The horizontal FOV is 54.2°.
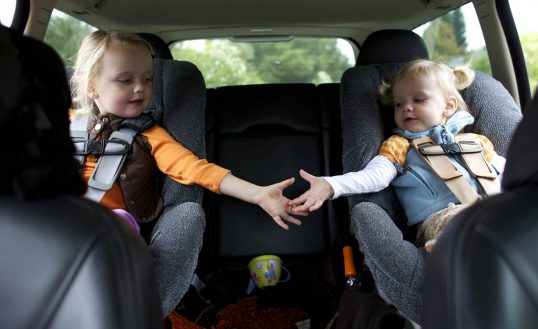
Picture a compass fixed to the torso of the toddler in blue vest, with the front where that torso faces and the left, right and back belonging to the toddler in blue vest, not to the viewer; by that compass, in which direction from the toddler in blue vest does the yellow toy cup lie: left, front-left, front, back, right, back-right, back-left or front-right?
right

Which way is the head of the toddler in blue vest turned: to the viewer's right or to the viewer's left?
to the viewer's left

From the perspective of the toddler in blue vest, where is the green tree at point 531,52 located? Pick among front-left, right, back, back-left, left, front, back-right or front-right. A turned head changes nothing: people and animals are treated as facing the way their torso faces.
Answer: back-left

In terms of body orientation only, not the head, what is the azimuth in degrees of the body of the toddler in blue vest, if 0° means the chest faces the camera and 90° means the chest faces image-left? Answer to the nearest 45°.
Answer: approximately 0°

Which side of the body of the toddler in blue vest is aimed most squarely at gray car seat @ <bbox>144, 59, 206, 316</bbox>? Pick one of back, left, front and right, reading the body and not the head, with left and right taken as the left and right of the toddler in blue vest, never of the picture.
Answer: right

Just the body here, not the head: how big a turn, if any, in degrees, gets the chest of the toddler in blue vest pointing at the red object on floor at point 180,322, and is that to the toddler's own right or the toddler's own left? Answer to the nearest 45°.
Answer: approximately 90° to the toddler's own right

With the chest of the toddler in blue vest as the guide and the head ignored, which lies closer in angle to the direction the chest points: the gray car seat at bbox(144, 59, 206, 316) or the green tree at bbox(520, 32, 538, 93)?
the gray car seat

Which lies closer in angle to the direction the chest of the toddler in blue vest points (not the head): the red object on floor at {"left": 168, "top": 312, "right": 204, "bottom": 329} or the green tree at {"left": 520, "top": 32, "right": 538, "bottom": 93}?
the red object on floor
